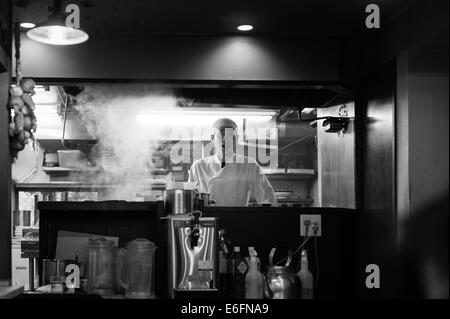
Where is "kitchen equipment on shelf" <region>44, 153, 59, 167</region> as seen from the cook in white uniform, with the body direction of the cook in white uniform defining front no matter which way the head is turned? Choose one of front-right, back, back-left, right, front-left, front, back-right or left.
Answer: back-right

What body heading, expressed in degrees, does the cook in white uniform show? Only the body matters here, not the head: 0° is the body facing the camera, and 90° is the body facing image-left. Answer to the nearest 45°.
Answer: approximately 0°

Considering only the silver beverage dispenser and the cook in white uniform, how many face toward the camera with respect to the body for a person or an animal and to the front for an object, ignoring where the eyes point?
2

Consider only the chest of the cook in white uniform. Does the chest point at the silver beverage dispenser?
yes

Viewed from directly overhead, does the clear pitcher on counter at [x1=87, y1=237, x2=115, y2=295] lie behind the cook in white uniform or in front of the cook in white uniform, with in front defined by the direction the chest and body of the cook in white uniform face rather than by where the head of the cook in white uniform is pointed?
in front

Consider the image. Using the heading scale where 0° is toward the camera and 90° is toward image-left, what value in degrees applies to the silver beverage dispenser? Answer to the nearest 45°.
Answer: approximately 0°

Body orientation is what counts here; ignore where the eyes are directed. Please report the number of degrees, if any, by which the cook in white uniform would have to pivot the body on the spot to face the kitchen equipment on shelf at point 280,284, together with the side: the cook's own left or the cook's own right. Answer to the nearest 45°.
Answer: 0° — they already face it
